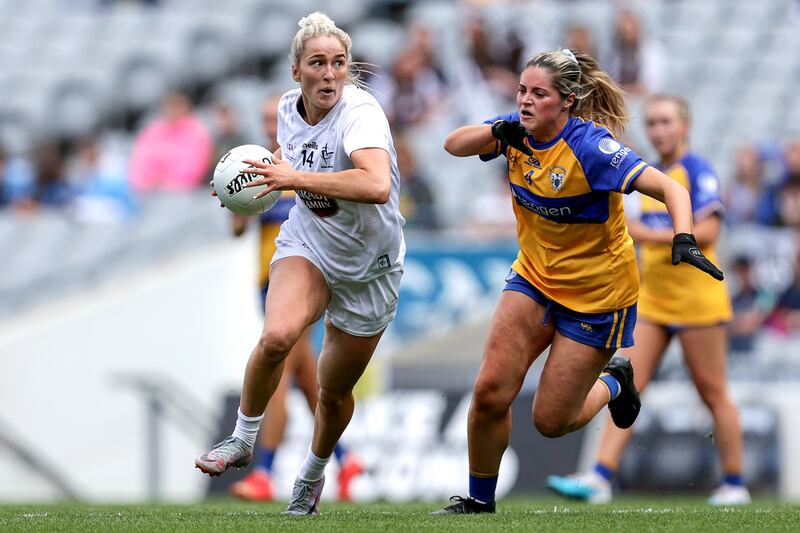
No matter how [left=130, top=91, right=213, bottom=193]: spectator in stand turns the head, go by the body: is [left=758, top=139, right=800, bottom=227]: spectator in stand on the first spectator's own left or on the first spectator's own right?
on the first spectator's own left

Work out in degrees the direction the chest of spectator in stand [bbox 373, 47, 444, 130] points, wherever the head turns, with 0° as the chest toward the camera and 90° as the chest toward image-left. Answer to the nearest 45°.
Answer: approximately 0°

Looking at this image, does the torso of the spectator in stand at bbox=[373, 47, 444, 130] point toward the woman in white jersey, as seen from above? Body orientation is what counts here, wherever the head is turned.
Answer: yes

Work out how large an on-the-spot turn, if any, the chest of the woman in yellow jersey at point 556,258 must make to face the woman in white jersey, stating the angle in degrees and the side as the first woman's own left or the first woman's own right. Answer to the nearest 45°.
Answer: approximately 45° to the first woman's own right

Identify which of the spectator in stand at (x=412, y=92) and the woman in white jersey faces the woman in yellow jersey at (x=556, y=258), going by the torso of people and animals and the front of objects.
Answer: the spectator in stand

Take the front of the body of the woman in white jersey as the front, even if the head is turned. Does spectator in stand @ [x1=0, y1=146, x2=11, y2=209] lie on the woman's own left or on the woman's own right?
on the woman's own right

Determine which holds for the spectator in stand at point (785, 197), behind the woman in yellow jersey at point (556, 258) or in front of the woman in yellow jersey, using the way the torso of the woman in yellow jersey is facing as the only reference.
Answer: behind

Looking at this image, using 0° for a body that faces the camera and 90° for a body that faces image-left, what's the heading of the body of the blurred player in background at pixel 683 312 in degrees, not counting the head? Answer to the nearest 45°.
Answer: approximately 45°

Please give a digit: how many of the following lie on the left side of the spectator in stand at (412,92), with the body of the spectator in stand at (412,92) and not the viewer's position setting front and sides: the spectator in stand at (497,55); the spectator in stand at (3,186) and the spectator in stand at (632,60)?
2

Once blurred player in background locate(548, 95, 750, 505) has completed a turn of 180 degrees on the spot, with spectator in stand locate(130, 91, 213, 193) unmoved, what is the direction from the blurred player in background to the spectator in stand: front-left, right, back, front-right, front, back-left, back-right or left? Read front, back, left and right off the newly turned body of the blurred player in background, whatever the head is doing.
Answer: left

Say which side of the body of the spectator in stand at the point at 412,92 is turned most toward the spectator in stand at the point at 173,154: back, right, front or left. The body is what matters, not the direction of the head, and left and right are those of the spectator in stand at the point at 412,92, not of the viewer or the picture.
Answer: right

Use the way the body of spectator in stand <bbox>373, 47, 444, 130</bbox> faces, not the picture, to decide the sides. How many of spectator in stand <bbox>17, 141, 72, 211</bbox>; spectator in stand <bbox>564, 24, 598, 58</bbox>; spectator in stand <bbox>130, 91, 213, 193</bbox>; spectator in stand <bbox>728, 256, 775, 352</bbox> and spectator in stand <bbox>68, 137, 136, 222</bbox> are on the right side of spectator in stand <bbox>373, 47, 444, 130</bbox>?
3

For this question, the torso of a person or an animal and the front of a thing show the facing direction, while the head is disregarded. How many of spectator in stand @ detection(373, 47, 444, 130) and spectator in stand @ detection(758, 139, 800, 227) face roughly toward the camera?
2
